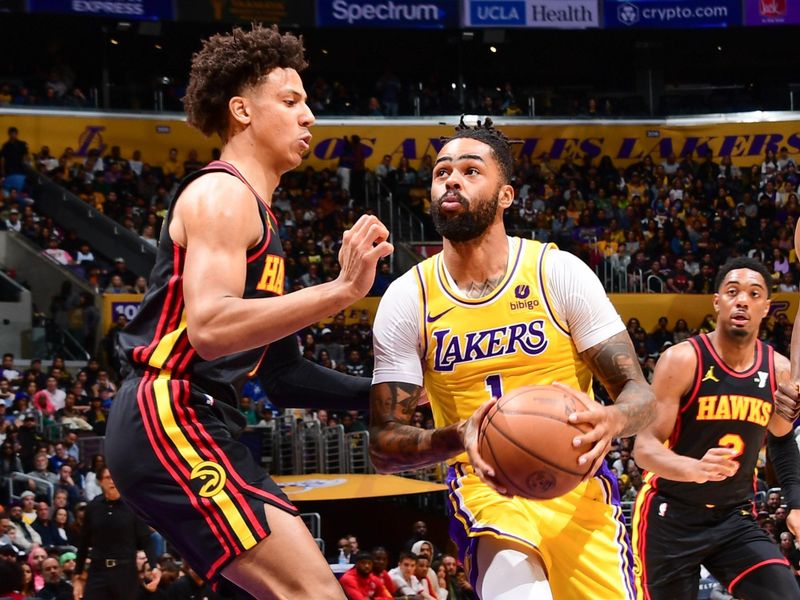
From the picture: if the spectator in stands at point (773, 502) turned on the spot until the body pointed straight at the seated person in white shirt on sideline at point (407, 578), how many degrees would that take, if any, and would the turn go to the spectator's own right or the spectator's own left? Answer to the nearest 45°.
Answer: approximately 45° to the spectator's own right

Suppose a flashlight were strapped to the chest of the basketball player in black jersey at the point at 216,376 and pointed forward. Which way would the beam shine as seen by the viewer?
to the viewer's right

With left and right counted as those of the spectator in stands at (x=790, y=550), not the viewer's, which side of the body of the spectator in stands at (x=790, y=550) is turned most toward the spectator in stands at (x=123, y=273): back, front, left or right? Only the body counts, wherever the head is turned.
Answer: right

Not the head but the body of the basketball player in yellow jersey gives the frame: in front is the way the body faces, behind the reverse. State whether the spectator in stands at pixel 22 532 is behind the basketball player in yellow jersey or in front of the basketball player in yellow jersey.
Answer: behind

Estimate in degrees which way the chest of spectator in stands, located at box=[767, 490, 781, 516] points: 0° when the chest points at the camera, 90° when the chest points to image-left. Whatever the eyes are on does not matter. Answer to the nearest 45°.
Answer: approximately 0°
